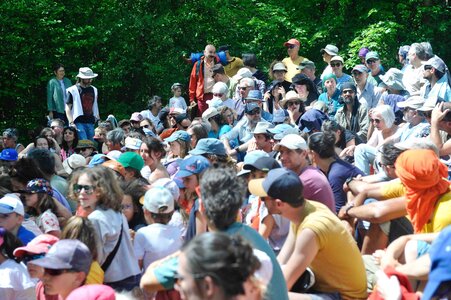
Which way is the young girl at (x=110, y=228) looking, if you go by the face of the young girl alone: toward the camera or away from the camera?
toward the camera

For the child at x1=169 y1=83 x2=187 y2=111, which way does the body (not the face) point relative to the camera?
toward the camera

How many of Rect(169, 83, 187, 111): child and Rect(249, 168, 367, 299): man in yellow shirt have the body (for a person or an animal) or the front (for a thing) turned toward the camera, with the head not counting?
1

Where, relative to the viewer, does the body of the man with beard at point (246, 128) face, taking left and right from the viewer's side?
facing the viewer and to the right of the viewer

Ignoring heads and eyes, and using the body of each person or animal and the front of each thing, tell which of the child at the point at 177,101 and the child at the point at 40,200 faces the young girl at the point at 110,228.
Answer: the child at the point at 177,101

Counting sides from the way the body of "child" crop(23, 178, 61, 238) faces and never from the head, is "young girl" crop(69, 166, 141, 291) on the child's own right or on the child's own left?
on the child's own left

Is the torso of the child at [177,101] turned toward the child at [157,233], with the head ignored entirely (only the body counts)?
yes

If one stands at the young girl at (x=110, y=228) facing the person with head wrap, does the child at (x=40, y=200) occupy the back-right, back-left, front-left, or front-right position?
back-left

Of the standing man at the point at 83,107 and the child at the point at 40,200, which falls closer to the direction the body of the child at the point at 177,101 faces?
the child

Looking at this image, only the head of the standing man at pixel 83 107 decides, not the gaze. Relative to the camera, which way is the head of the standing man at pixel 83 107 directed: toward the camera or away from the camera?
toward the camera
